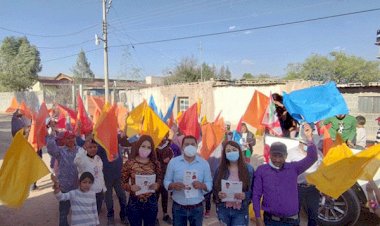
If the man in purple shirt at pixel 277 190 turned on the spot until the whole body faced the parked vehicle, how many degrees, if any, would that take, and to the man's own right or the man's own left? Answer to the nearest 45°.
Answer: approximately 135° to the man's own left

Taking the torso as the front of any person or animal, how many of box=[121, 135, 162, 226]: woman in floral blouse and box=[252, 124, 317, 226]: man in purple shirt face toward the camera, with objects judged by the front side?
2

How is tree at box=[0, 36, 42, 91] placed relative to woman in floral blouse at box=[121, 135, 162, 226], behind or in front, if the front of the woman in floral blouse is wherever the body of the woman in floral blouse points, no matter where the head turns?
behind

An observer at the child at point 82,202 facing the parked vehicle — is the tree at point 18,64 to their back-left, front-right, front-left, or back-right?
back-left

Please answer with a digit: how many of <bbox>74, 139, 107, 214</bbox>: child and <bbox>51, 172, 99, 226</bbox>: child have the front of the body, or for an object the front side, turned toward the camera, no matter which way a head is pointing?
2
